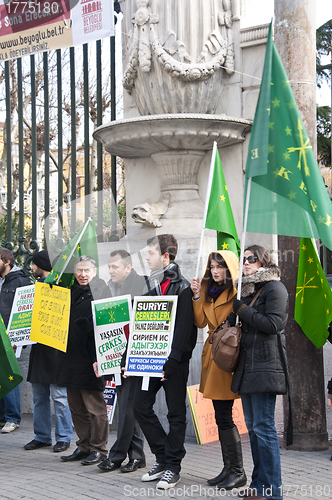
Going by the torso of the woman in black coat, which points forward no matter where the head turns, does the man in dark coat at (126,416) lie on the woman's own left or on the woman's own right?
on the woman's own right

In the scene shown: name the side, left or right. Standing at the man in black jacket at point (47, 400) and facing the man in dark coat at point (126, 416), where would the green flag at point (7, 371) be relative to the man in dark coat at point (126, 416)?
right

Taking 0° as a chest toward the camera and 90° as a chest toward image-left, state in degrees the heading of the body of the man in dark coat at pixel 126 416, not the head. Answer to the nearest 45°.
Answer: approximately 45°

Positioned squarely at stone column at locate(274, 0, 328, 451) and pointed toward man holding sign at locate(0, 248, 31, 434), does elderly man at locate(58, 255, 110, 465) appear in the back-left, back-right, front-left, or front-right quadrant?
front-left

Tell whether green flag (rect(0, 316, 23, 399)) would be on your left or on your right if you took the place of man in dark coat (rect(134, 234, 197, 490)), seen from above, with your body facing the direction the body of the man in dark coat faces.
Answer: on your right

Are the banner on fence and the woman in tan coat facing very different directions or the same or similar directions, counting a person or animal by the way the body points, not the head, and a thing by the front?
same or similar directions

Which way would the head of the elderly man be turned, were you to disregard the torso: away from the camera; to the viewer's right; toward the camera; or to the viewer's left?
toward the camera

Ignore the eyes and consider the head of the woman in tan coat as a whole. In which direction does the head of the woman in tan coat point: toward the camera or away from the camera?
toward the camera

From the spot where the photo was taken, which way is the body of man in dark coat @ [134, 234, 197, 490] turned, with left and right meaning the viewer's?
facing the viewer and to the left of the viewer

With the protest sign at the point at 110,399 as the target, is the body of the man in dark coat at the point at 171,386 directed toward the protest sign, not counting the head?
no

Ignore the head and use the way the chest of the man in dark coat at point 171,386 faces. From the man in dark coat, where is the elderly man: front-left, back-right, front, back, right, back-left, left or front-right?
right

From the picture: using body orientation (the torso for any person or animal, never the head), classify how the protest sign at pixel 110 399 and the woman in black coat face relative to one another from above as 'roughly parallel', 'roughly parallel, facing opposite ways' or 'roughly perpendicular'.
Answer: roughly parallel

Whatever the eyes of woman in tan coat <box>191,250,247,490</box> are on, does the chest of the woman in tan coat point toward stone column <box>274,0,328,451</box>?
no

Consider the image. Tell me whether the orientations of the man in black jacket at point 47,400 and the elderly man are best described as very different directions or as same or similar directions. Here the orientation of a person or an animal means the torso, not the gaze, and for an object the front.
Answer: same or similar directions

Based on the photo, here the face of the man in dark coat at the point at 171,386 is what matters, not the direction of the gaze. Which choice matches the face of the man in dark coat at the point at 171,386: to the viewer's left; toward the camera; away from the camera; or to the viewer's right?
to the viewer's left
